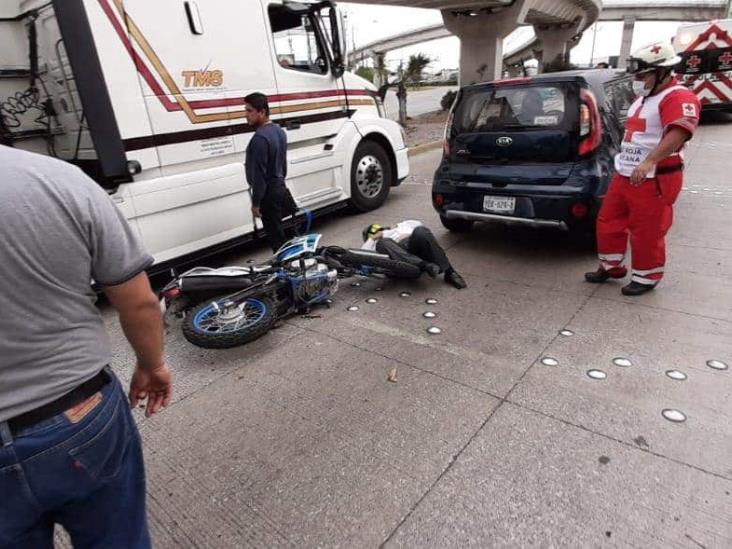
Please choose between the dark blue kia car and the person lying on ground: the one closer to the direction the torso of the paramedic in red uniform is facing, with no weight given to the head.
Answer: the person lying on ground

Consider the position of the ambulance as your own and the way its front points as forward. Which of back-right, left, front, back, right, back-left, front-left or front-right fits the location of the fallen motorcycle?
back

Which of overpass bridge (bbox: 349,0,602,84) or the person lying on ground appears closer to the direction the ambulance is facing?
the overpass bridge

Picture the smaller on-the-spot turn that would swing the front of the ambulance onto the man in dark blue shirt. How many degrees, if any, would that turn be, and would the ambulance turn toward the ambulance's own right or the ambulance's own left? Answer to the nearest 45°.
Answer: approximately 180°

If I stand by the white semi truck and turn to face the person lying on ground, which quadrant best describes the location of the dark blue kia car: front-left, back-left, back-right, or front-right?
front-left

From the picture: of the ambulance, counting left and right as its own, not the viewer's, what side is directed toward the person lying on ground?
back

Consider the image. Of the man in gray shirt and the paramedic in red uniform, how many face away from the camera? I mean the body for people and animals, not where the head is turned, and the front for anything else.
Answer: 1

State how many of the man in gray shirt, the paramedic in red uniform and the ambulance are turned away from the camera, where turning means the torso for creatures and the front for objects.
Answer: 2

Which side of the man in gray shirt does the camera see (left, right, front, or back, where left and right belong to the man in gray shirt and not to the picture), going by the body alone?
back

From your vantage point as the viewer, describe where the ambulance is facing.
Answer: facing away from the viewer

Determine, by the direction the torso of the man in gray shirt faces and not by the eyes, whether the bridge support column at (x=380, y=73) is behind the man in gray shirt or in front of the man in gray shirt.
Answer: in front

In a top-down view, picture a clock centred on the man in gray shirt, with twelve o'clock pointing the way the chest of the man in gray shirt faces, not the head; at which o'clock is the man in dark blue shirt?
The man in dark blue shirt is roughly at 1 o'clock from the man in gray shirt.

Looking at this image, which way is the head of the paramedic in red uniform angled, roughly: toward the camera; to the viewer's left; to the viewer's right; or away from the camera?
to the viewer's left

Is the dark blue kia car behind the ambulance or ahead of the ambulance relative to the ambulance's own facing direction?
behind

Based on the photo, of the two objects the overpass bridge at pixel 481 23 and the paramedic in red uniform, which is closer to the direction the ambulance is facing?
the overpass bridge

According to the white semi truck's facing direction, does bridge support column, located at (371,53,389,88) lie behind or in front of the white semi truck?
in front

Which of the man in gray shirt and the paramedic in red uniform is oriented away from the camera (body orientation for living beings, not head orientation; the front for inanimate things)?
the man in gray shirt
